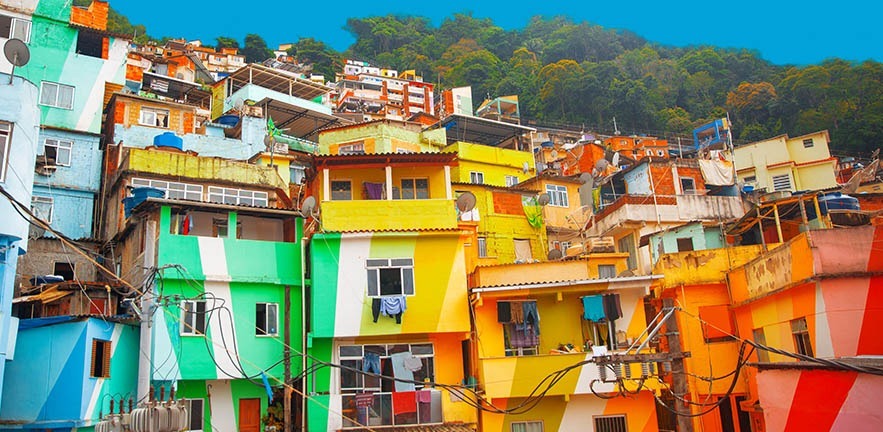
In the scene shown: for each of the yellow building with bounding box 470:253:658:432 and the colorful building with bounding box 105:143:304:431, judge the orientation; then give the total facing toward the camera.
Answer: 2

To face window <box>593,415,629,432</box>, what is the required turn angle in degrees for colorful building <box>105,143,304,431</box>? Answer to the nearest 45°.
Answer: approximately 90° to its left

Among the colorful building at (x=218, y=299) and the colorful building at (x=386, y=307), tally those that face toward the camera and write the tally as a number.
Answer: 2

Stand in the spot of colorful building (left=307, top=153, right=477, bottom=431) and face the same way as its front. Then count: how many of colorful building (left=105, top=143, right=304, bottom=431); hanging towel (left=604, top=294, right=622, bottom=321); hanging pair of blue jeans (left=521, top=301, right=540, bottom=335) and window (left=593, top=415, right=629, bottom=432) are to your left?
3

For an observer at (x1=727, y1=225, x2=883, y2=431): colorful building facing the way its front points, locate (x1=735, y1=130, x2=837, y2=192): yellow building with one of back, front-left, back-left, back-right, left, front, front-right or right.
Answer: back-right

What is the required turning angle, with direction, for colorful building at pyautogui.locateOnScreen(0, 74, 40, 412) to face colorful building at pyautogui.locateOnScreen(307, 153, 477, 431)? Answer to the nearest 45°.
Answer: approximately 45° to its left

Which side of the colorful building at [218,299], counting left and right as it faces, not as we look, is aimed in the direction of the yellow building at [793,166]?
left
